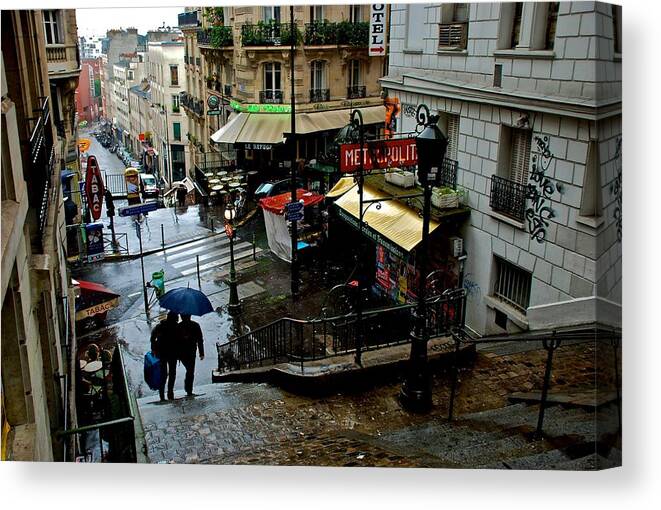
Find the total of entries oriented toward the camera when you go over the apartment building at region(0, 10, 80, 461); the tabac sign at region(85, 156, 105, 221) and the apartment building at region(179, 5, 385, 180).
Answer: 2

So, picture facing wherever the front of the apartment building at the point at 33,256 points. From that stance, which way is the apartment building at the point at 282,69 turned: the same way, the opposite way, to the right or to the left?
to the right

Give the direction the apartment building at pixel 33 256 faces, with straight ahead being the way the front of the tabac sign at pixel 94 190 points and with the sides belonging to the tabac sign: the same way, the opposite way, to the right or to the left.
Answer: to the left

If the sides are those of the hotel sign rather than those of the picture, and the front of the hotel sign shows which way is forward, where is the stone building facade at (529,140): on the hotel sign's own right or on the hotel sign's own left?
on the hotel sign's own left

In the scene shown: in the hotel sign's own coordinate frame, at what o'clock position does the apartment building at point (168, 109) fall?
The apartment building is roughly at 5 o'clock from the hotel sign.

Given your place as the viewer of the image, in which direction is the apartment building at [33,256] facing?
facing to the right of the viewer

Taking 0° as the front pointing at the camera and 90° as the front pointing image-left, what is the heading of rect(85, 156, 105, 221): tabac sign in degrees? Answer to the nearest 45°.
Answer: approximately 0°
